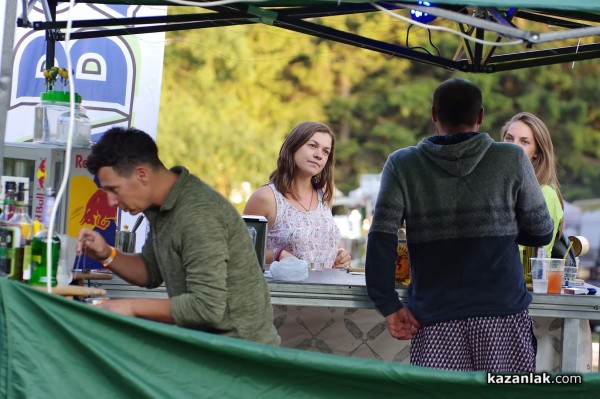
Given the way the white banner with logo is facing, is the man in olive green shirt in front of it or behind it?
in front

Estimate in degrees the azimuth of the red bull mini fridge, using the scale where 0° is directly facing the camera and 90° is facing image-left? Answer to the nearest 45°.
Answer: approximately 45°

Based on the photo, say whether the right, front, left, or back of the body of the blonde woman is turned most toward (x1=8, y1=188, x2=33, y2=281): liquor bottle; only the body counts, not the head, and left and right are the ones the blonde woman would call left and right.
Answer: front

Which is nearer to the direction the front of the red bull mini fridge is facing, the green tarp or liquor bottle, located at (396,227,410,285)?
the green tarp

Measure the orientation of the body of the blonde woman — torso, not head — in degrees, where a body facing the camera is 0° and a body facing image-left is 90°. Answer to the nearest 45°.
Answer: approximately 45°

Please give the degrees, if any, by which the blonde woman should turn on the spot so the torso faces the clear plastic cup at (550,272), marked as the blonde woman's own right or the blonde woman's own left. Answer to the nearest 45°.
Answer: approximately 45° to the blonde woman's own left

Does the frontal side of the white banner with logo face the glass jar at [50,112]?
yes

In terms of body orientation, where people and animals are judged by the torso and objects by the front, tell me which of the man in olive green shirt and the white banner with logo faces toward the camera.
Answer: the white banner with logo

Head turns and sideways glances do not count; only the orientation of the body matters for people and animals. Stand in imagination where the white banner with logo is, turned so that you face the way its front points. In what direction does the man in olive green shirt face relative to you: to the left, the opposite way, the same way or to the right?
to the right

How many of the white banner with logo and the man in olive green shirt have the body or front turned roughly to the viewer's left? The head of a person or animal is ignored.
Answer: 1

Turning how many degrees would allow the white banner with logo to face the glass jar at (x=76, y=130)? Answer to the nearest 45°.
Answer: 0° — it already faces it

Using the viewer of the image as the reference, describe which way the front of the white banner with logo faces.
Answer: facing the viewer

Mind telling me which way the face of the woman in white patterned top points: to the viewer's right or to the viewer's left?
to the viewer's right

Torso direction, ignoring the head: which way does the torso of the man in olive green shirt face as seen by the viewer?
to the viewer's left

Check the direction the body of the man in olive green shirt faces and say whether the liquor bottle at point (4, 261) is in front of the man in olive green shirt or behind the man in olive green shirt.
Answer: in front
